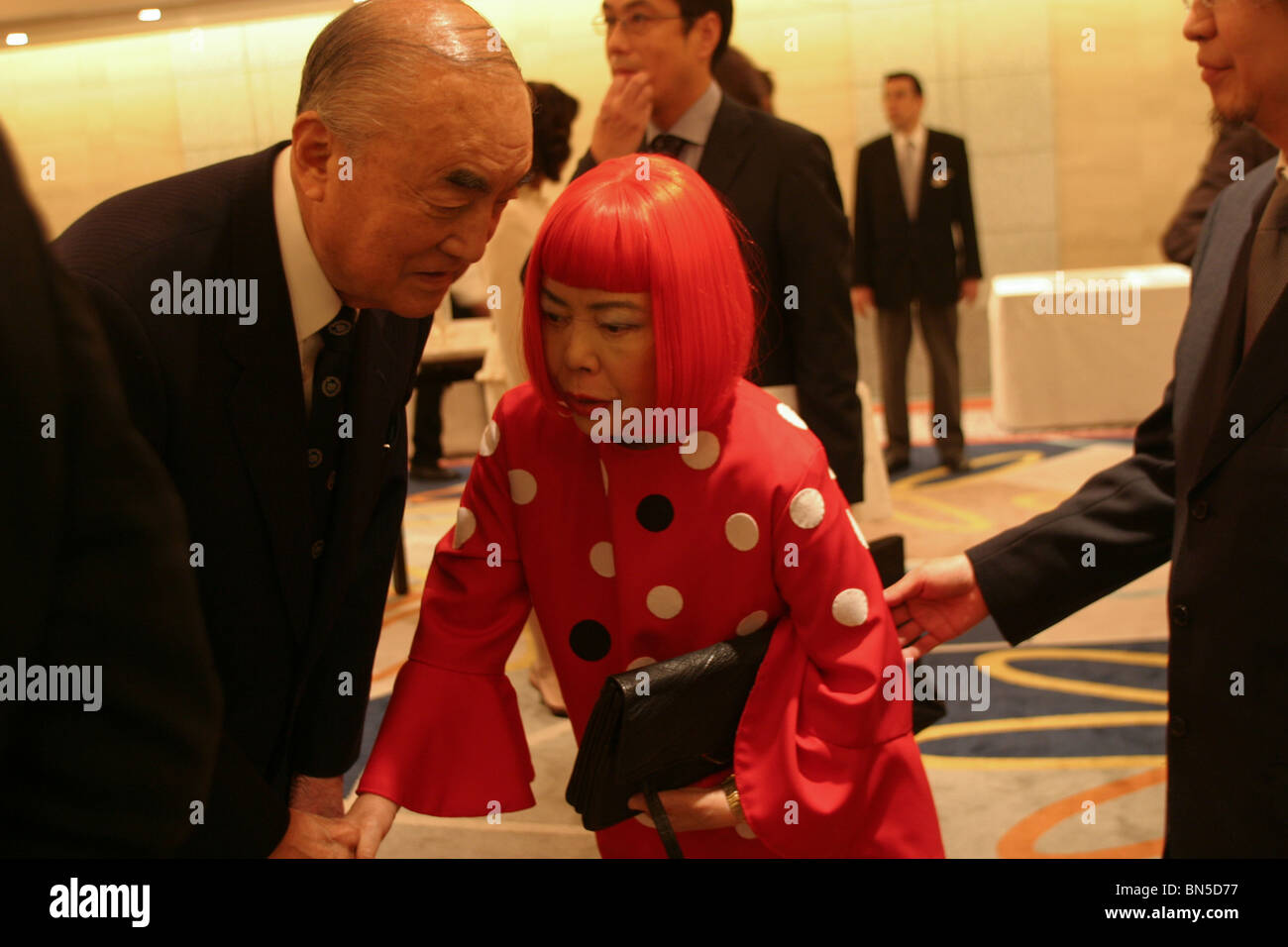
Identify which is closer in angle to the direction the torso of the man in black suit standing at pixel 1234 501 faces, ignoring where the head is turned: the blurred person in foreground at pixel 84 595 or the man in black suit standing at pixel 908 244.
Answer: the blurred person in foreground

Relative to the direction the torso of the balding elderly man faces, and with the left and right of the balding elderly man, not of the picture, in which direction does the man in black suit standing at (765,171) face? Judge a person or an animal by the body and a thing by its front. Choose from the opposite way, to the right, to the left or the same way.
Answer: to the right

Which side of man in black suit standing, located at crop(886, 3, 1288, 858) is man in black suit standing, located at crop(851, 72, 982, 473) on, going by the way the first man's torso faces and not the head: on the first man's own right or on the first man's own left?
on the first man's own right

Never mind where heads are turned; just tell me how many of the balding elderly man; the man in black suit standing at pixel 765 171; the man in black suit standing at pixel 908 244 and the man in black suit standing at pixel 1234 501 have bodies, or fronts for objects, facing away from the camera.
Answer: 0

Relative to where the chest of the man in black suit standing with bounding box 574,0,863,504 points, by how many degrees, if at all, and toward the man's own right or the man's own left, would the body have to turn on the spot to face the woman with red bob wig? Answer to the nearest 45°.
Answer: approximately 45° to the man's own left

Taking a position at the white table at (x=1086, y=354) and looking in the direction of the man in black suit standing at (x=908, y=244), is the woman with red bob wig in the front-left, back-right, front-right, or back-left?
front-left

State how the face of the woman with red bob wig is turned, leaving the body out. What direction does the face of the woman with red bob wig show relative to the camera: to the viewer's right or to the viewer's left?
to the viewer's left

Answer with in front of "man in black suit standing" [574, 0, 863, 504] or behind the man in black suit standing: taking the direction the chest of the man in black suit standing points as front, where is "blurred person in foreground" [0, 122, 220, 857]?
in front

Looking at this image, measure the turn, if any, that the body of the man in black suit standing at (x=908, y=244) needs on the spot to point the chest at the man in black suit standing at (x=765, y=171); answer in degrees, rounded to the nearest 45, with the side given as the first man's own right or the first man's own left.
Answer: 0° — they already face them

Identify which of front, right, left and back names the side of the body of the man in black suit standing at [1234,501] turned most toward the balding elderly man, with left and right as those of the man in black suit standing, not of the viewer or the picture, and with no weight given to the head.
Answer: front

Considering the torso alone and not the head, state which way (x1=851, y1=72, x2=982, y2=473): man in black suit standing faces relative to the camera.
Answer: toward the camera

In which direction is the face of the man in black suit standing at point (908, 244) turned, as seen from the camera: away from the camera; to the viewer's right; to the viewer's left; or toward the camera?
toward the camera
